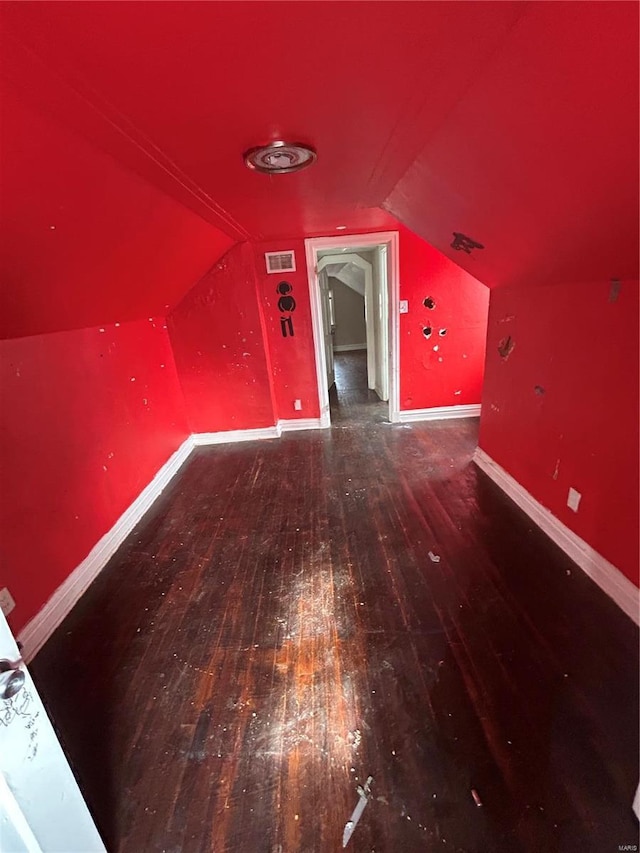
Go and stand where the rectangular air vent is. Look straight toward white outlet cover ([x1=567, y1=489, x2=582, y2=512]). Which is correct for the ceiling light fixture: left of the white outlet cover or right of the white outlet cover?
right

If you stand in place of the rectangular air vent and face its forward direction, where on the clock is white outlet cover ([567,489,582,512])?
The white outlet cover is roughly at 11 o'clock from the rectangular air vent.

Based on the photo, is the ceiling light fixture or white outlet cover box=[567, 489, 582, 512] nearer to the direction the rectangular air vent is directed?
the ceiling light fixture

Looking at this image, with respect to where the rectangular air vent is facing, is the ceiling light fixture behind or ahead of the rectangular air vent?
ahead

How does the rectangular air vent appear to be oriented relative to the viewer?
toward the camera
